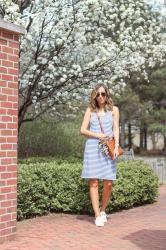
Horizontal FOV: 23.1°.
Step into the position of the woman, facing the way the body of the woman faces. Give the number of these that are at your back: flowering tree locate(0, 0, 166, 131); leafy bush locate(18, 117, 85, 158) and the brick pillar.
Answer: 2

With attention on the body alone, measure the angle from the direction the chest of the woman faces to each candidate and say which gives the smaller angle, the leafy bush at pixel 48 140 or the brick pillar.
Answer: the brick pillar

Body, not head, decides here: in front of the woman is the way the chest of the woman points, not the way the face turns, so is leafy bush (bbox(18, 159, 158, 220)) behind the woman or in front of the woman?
behind

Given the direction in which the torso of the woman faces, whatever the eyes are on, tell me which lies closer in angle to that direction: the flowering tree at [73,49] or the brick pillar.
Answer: the brick pillar

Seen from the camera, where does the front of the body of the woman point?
toward the camera

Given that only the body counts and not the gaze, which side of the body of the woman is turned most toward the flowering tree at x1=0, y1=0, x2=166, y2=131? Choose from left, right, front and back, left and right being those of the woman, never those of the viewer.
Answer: back

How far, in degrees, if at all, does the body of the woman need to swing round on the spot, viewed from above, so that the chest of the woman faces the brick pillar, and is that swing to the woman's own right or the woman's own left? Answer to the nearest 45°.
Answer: approximately 45° to the woman's own right

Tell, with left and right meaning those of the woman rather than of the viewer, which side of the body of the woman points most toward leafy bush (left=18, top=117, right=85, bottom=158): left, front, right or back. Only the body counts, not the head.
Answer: back

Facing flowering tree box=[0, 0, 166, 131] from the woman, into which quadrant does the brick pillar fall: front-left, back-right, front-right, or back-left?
back-left
